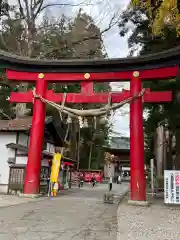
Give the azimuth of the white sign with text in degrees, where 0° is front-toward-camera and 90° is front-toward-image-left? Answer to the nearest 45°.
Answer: approximately 0°

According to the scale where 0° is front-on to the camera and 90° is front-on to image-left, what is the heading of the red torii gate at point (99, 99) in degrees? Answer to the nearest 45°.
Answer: approximately 0°

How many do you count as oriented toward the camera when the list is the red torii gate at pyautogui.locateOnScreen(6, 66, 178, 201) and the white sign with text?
2
